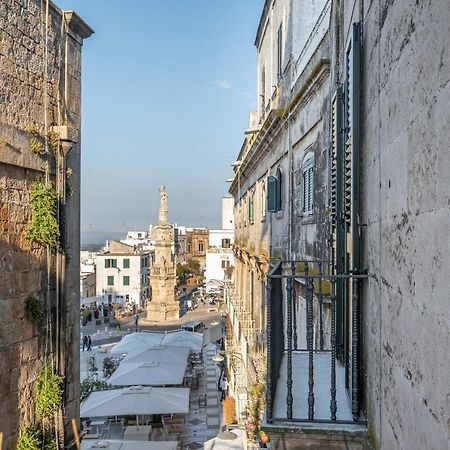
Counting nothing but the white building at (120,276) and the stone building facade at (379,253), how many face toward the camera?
1

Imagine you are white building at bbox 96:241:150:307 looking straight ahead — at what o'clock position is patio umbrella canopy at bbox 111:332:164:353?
The patio umbrella canopy is roughly at 12 o'clock from the white building.

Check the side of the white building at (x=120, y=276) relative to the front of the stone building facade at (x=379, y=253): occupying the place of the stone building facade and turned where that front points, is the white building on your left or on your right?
on your right

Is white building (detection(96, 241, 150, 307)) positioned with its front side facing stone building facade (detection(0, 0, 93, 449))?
yes

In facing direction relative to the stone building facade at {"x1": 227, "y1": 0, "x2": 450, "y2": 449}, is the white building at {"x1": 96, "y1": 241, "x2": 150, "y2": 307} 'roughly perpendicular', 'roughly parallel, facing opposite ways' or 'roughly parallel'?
roughly perpendicular

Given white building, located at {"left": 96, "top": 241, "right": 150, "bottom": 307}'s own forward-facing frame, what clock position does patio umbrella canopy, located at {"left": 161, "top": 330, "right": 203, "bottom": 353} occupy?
The patio umbrella canopy is roughly at 12 o'clock from the white building.

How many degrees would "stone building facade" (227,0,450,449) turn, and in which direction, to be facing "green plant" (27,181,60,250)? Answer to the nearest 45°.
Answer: approximately 45° to its right

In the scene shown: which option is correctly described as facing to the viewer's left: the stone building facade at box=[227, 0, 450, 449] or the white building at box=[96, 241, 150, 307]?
the stone building facade

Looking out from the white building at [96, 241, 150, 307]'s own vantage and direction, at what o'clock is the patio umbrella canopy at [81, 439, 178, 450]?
The patio umbrella canopy is roughly at 12 o'clock from the white building.

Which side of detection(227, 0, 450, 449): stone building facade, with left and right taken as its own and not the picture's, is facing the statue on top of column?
right

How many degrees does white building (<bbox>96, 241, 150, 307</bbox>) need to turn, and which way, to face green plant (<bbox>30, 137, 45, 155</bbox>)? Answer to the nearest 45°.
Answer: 0° — it already faces it

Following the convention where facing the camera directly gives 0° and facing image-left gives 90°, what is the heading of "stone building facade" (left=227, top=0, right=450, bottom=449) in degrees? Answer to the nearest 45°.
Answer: approximately 90°
